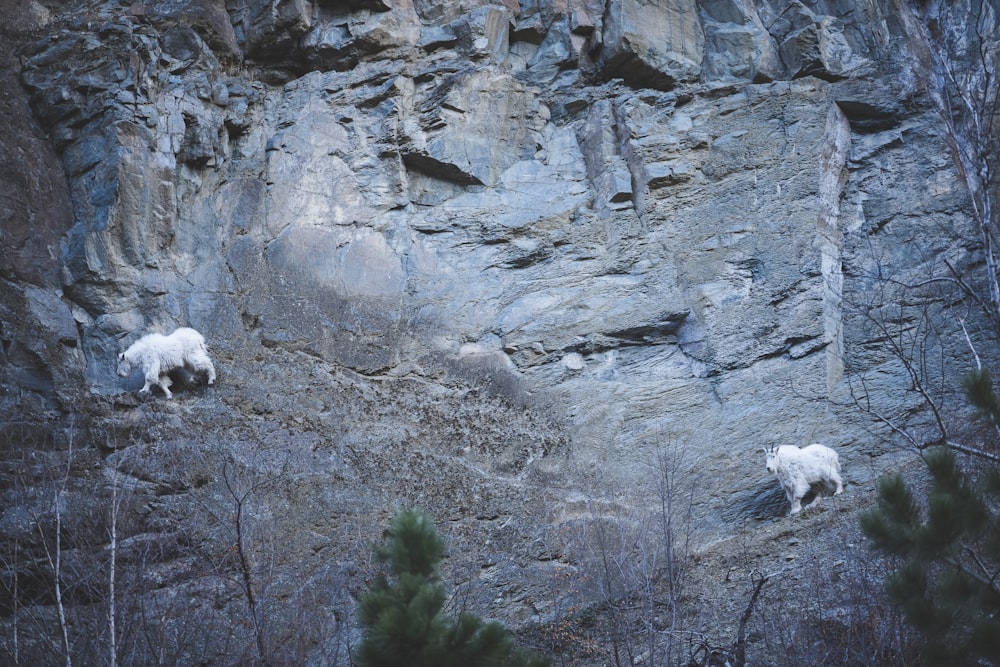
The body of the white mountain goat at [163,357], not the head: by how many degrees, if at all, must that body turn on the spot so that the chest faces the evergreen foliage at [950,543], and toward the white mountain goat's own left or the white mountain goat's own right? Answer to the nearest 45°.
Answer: approximately 135° to the white mountain goat's own left

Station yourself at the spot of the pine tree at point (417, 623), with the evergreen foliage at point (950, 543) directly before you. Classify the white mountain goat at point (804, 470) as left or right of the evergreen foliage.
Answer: left

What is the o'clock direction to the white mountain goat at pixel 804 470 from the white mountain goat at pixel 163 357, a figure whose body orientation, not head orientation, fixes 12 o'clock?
the white mountain goat at pixel 804 470 is roughly at 7 o'clock from the white mountain goat at pixel 163 357.

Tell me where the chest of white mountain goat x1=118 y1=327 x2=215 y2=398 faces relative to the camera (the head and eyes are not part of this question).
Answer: to the viewer's left

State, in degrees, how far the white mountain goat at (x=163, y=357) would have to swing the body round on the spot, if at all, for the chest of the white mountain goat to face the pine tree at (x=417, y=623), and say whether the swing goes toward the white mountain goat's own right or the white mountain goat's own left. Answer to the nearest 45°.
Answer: approximately 90° to the white mountain goat's own left
